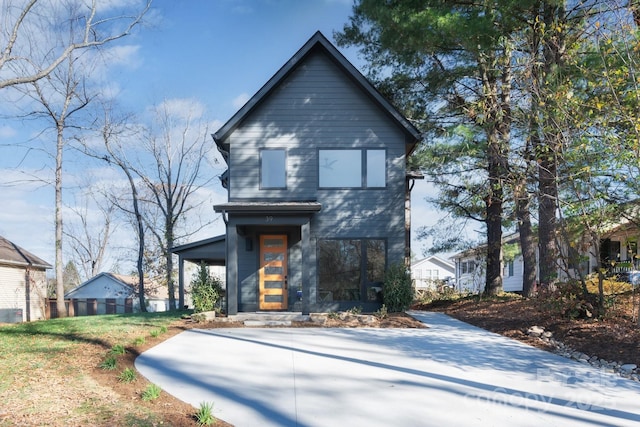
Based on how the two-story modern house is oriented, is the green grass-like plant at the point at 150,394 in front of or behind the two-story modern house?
in front

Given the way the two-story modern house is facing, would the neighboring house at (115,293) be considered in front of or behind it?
behind

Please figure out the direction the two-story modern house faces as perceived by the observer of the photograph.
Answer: facing the viewer

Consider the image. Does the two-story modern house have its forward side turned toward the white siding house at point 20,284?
no

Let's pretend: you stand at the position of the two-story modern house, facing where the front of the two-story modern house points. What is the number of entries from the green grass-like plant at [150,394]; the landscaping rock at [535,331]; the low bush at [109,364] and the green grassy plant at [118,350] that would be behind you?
0

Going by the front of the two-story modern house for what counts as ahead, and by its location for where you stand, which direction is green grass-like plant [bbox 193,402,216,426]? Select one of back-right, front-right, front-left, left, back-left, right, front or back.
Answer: front

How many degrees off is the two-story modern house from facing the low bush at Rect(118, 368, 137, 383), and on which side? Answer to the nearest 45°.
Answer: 0° — it already faces it

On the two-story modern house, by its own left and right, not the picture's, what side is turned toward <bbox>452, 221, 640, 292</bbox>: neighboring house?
left
